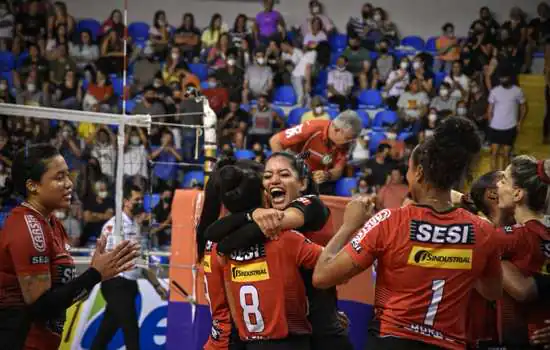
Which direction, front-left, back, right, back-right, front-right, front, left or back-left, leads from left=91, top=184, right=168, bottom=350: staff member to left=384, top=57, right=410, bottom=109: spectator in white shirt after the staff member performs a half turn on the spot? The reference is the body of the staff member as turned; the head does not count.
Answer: right

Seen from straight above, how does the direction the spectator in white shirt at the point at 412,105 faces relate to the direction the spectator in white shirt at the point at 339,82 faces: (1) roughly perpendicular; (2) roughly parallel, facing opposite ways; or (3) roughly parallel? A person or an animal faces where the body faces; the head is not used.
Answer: roughly parallel

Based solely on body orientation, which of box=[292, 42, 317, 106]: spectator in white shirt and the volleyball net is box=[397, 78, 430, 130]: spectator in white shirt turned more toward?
the volleyball net

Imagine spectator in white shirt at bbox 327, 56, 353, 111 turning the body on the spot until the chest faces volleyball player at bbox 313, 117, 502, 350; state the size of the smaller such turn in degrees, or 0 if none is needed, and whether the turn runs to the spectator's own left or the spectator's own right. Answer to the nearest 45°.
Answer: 0° — they already face them

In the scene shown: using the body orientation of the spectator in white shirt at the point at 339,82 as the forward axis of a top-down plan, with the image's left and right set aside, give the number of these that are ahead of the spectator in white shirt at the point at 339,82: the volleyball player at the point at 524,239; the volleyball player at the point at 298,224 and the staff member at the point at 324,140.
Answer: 3

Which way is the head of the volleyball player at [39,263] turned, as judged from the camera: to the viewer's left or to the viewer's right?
to the viewer's right

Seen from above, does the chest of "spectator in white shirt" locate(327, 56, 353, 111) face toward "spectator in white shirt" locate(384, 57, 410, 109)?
no

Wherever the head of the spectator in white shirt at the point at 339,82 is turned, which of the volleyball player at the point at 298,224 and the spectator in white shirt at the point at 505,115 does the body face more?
the volleyball player

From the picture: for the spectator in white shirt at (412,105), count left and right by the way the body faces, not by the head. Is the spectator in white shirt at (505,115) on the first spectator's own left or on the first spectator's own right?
on the first spectator's own left

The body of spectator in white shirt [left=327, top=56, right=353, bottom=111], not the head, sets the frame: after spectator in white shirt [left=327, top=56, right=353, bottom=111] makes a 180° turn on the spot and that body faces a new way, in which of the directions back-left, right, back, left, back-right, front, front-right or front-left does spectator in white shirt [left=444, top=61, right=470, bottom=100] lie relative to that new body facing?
right

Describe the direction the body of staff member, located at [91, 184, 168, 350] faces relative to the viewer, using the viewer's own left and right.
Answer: facing the viewer and to the right of the viewer

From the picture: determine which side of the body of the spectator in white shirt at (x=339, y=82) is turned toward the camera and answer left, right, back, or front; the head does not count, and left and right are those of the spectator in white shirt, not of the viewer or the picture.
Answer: front

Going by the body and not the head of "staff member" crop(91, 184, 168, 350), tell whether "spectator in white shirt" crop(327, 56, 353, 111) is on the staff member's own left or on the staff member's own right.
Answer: on the staff member's own left

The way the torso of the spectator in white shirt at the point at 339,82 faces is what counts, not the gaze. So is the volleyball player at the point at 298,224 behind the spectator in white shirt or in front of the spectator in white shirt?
in front
